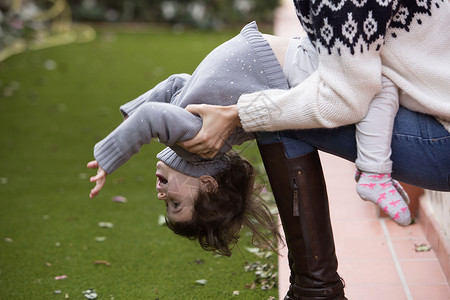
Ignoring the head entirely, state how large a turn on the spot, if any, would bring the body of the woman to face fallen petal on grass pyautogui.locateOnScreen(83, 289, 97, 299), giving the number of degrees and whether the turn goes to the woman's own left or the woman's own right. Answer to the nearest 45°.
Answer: approximately 45° to the woman's own right

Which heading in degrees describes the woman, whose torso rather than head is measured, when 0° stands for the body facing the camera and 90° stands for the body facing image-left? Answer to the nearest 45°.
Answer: approximately 90°

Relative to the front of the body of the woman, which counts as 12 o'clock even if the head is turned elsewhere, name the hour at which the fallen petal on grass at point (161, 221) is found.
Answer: The fallen petal on grass is roughly at 2 o'clock from the woman.
